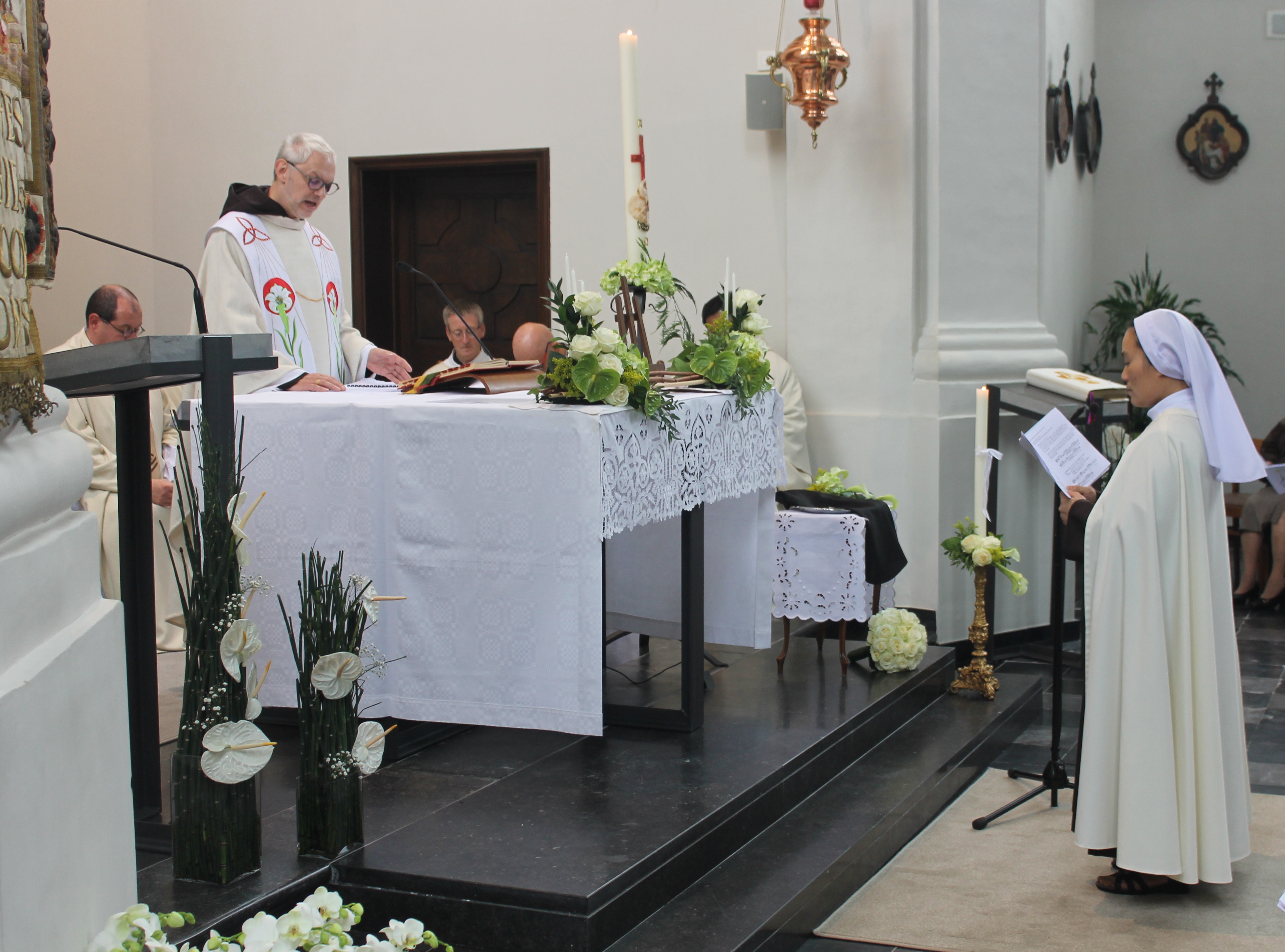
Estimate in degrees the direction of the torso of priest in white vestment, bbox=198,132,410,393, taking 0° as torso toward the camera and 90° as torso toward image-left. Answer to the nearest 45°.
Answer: approximately 315°

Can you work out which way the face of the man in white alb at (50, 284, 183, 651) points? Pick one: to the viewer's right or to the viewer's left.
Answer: to the viewer's right

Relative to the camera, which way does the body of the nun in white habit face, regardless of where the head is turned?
to the viewer's left

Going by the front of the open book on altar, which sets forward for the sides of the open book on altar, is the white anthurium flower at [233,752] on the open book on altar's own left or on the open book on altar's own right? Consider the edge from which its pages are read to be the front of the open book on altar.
on the open book on altar's own left

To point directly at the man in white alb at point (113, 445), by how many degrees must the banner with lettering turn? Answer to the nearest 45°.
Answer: approximately 135° to its left

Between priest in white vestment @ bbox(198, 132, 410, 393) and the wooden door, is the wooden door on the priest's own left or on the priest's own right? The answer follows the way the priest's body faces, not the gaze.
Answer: on the priest's own left

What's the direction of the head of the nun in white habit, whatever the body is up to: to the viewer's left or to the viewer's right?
to the viewer's left

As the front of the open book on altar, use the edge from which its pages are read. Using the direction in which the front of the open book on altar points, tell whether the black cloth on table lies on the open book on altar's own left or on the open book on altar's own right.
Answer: on the open book on altar's own right

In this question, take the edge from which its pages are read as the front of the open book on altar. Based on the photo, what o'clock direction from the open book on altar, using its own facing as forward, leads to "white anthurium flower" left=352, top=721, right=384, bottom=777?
The white anthurium flower is roughly at 8 o'clock from the open book on altar.

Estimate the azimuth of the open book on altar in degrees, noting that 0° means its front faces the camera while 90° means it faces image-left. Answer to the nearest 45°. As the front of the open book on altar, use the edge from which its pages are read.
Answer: approximately 135°

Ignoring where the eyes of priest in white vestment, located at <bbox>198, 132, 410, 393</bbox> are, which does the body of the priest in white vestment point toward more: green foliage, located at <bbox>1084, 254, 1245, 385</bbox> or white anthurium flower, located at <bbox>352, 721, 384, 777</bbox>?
the white anthurium flower

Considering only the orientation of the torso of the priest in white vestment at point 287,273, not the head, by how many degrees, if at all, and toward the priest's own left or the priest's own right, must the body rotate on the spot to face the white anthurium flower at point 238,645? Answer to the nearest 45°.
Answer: approximately 45° to the priest's own right

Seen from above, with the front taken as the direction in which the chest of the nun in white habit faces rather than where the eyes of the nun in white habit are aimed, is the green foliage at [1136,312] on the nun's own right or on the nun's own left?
on the nun's own right

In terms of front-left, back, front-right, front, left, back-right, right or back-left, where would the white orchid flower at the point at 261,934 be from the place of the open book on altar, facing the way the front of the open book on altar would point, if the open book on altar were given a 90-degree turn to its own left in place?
front-left

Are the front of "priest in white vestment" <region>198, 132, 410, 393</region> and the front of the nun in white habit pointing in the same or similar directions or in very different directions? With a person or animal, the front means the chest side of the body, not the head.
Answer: very different directions

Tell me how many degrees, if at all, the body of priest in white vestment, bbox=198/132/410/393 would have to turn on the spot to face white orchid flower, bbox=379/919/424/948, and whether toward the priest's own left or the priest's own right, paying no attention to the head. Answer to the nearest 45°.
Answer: approximately 45° to the priest's own right
